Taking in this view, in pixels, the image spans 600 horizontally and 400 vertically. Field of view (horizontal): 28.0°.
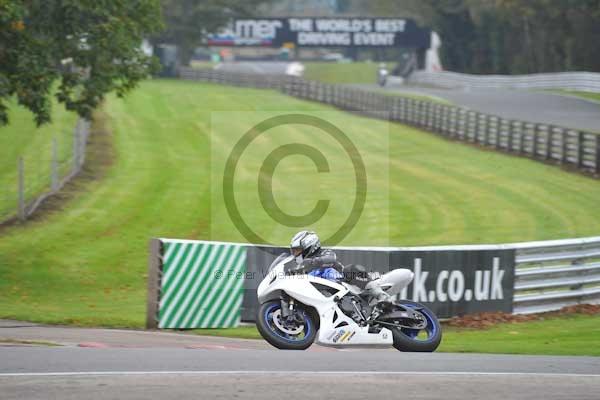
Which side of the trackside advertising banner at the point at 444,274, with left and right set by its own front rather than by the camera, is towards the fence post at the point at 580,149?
back

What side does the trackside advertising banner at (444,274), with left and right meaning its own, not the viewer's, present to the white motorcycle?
front

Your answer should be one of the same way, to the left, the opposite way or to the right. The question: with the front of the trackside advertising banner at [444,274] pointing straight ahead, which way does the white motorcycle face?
to the right

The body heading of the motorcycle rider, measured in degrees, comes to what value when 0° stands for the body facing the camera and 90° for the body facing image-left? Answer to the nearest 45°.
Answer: approximately 90°

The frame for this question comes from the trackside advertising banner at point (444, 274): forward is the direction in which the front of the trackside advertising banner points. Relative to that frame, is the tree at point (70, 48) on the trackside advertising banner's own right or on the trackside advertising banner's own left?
on the trackside advertising banner's own right

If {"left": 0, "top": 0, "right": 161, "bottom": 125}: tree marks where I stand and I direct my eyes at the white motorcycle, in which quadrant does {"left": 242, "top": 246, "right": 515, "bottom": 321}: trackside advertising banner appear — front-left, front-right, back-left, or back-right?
front-left

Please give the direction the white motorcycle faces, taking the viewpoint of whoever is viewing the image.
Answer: facing to the left of the viewer

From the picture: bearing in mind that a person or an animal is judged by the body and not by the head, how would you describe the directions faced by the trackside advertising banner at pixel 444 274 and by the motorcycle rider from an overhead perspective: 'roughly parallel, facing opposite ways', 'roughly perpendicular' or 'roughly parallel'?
roughly perpendicular

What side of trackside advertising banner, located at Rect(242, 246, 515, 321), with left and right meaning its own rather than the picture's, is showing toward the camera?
front

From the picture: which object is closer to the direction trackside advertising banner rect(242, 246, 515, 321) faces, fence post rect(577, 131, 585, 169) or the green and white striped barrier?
the green and white striped barrier

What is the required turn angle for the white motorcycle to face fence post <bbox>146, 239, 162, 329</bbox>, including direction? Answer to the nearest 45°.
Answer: approximately 45° to its right

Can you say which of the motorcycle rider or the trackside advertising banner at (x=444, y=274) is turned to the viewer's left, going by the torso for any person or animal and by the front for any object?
the motorcycle rider

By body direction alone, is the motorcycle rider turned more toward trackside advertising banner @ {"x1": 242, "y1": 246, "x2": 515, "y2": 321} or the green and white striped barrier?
the green and white striped barrier
